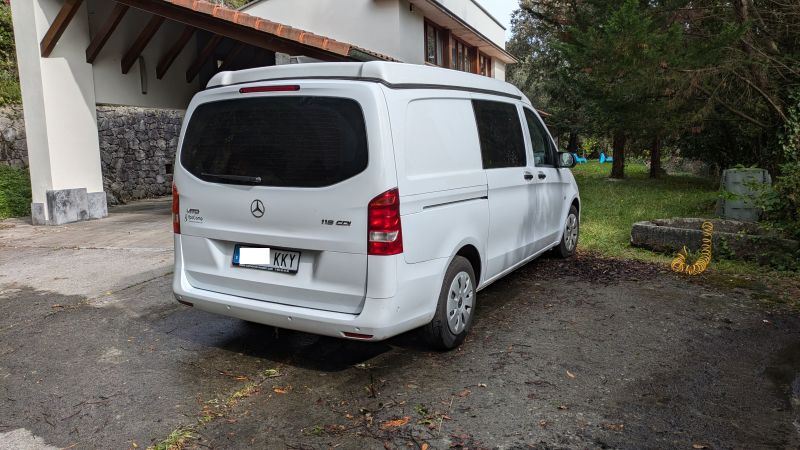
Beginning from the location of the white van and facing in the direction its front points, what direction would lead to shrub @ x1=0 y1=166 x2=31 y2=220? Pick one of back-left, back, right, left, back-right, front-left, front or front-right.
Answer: left

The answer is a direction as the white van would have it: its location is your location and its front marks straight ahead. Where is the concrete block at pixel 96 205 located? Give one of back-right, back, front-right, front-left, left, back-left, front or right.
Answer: left

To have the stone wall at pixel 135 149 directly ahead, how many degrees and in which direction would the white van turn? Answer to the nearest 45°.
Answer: approximately 90° to its left

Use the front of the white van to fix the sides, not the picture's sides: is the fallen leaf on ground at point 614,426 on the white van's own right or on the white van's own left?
on the white van's own right

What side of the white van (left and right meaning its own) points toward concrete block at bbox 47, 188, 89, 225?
left

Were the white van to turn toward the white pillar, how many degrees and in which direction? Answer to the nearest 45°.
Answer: approximately 90° to its left

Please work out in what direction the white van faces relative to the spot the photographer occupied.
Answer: facing away from the viewer and to the right of the viewer

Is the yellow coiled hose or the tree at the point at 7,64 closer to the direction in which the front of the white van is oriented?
the yellow coiled hose

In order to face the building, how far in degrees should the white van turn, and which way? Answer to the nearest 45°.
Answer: approximately 90° to its left

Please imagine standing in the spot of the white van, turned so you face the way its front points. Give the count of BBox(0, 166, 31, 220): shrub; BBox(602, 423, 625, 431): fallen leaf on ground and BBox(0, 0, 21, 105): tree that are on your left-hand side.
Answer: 2

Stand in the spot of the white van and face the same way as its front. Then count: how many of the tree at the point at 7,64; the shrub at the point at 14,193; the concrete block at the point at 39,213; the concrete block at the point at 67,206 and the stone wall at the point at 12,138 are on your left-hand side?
5

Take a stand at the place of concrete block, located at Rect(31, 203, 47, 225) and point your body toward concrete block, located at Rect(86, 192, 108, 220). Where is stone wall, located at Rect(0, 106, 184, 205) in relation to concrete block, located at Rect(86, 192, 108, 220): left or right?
left

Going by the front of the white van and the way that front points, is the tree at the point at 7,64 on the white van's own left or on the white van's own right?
on the white van's own left
